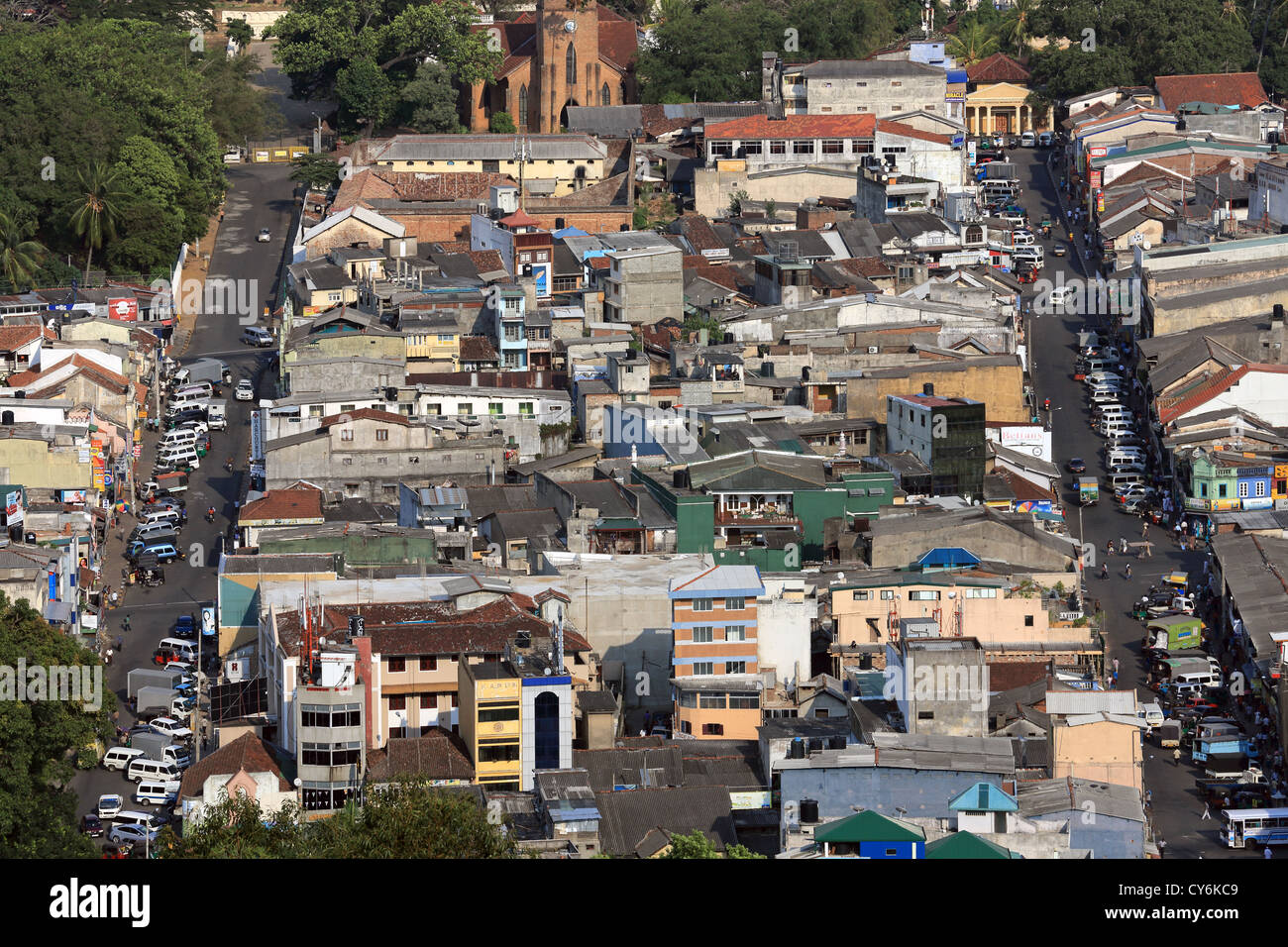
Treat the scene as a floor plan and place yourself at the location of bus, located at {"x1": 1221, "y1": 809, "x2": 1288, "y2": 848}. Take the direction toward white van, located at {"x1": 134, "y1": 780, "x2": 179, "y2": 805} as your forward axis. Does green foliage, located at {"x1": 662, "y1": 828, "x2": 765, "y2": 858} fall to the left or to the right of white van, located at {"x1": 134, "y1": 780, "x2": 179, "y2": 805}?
left

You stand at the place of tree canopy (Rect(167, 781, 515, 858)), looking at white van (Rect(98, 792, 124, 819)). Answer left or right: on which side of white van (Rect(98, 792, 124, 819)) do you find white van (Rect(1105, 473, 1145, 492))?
right

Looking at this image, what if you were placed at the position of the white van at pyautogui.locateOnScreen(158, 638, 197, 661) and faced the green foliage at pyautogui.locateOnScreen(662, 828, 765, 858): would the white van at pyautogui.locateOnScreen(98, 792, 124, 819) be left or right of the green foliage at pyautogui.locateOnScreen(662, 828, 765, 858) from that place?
right

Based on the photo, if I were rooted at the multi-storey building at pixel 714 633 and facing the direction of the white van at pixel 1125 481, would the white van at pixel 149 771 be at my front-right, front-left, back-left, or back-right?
back-left

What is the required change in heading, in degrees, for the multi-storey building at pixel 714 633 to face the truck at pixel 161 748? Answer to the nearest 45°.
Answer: approximately 90° to its right

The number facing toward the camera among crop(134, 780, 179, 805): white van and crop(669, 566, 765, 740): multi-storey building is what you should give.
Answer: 1

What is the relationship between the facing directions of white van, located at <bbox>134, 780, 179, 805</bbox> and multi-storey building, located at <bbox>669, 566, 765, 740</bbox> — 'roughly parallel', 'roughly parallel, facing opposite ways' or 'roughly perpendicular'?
roughly perpendicular

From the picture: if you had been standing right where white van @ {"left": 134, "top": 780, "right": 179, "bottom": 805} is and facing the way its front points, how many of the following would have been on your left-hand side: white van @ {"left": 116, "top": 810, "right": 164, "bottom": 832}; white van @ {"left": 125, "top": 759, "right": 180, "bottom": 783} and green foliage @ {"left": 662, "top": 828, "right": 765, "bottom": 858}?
1
